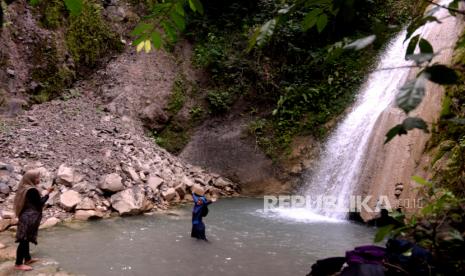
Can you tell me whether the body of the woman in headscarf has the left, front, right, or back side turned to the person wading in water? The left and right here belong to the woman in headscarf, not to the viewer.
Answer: front

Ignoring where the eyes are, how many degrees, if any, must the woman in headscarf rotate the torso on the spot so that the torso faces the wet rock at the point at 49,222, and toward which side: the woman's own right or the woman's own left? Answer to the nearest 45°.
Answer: approximately 90° to the woman's own left

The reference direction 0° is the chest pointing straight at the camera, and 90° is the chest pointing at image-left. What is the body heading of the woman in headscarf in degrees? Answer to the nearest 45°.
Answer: approximately 270°

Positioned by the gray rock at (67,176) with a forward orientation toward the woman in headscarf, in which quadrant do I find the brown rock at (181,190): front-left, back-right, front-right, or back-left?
back-left

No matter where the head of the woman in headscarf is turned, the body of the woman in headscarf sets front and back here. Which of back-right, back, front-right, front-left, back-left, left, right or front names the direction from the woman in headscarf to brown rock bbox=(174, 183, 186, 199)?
front-left
